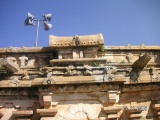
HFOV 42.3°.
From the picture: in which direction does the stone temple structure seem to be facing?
toward the camera
